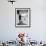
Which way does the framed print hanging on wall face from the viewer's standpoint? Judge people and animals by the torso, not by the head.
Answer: toward the camera
